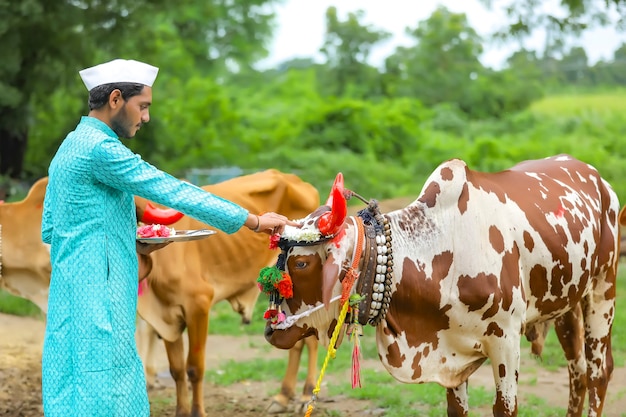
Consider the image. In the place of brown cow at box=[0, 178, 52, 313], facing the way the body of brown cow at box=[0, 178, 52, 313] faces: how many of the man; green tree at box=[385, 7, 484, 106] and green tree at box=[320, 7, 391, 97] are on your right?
1

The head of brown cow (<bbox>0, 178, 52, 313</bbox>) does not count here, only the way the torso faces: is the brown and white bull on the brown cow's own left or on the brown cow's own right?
on the brown cow's own right

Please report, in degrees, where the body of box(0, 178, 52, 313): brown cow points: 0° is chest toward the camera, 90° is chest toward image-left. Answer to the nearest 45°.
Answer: approximately 270°

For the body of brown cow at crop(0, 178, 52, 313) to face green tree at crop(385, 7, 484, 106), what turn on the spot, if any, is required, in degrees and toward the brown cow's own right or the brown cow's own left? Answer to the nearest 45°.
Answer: approximately 90° to the brown cow's own right

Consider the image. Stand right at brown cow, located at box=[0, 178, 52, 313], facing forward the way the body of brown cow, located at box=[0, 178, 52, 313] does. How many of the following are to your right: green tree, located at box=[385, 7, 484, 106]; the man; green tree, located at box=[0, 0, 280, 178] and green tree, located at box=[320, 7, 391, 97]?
1

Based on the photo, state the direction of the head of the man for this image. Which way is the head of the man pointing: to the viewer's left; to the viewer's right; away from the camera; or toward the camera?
to the viewer's right

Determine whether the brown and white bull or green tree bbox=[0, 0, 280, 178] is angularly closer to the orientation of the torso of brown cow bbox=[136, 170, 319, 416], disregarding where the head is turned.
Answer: the brown and white bull
